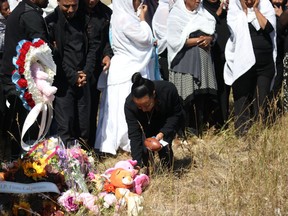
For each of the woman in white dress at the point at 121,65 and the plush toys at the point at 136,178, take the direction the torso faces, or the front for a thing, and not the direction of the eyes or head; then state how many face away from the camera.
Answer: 0

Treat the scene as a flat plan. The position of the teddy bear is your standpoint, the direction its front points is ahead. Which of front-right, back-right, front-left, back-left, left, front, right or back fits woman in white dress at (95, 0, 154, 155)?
back-left

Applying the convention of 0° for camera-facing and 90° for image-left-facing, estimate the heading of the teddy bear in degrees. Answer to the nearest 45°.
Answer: approximately 315°

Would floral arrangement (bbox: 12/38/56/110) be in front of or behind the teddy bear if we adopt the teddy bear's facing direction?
behind

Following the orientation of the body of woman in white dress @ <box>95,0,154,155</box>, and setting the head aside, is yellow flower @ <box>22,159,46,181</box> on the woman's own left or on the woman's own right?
on the woman's own right

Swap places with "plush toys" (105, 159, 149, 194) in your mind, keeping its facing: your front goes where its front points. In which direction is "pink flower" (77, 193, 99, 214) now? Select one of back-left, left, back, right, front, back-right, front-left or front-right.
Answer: right

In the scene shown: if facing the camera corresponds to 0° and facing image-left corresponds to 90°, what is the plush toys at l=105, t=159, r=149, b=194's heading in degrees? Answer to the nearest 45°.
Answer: approximately 315°
